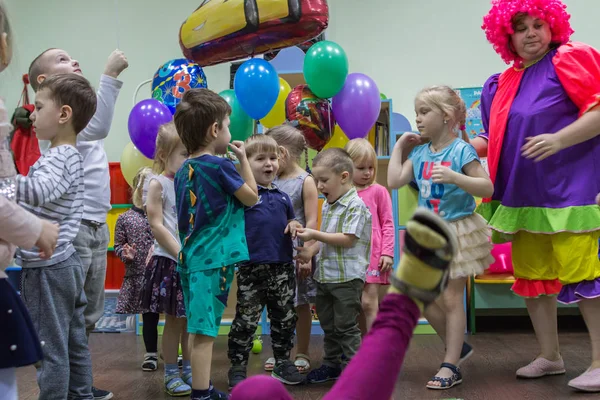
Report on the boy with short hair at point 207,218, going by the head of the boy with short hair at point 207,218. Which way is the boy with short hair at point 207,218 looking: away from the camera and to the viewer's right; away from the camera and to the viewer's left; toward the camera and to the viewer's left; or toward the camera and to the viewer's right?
away from the camera and to the viewer's right

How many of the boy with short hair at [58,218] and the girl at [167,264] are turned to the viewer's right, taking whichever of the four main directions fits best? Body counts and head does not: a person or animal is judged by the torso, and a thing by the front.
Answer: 1

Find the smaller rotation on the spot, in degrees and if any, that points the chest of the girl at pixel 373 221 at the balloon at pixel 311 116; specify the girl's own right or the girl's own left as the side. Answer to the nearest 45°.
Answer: approximately 90° to the girl's own right

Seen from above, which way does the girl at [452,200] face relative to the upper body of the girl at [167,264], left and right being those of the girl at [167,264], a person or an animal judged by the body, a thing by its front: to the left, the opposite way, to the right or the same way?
the opposite way
